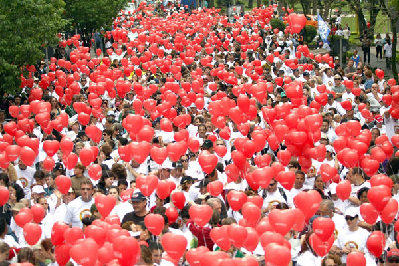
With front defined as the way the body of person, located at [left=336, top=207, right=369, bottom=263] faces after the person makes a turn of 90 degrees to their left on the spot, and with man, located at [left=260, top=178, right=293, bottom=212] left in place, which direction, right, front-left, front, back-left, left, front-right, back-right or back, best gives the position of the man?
back-left

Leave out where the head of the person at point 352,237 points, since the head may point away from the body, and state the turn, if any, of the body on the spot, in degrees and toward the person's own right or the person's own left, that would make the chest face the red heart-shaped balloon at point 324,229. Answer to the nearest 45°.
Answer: approximately 45° to the person's own right

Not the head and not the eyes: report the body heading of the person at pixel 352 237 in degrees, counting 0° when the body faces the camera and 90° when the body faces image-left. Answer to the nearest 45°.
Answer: approximately 0°

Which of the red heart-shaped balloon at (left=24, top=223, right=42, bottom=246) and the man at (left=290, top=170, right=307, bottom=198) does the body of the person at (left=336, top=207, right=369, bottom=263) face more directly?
the red heart-shaped balloon

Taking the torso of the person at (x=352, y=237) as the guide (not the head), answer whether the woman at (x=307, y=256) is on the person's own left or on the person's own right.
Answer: on the person's own right

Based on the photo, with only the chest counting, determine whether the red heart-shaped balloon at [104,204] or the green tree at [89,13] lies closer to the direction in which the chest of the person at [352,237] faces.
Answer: the red heart-shaped balloon

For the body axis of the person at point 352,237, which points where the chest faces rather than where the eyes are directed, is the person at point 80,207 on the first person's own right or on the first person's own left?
on the first person's own right

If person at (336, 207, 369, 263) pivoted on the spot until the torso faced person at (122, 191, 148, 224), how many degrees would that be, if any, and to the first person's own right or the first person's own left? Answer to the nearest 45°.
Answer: approximately 90° to the first person's own right

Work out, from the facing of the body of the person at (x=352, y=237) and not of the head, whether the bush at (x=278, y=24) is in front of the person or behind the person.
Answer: behind

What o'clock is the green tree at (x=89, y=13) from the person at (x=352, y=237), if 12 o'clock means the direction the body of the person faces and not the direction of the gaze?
The green tree is roughly at 5 o'clock from the person.

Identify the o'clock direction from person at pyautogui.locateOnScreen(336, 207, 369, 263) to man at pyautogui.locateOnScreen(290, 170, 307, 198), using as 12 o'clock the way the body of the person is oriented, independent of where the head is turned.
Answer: The man is roughly at 5 o'clock from the person.

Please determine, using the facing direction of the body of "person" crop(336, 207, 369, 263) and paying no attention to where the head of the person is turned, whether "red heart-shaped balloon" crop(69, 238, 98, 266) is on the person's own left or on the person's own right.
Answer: on the person's own right

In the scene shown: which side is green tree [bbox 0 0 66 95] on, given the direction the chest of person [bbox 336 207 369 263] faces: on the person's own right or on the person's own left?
on the person's own right

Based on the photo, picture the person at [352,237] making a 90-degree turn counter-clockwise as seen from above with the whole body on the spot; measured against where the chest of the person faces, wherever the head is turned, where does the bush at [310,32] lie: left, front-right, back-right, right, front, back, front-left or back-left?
left
